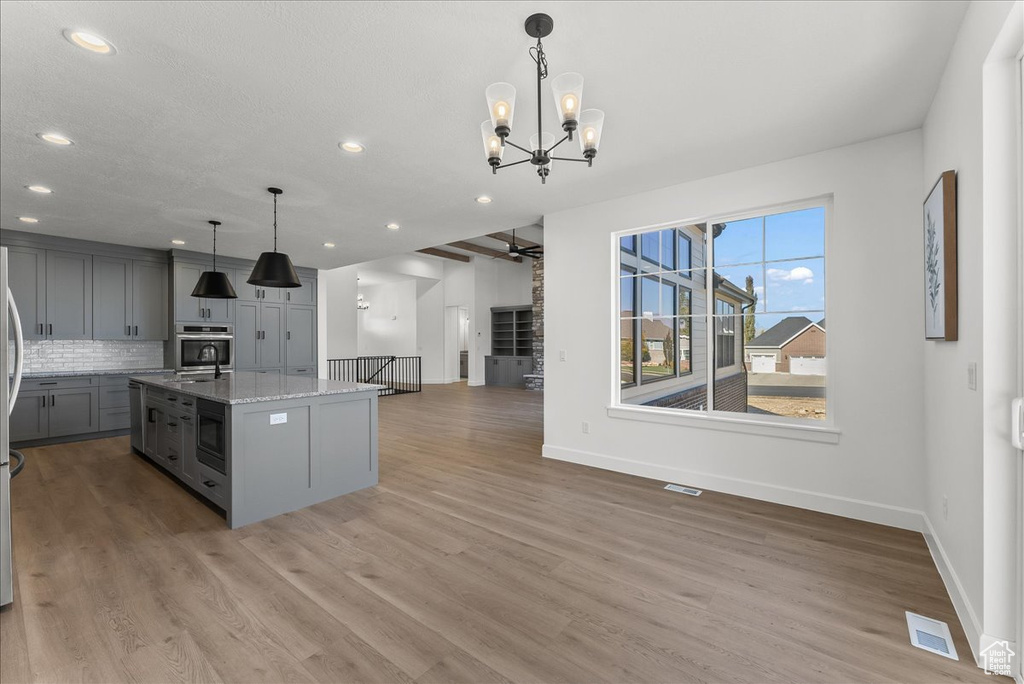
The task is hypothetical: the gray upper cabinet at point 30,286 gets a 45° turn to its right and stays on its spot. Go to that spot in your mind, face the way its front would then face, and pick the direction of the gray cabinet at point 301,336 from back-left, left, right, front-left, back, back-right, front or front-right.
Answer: back-left

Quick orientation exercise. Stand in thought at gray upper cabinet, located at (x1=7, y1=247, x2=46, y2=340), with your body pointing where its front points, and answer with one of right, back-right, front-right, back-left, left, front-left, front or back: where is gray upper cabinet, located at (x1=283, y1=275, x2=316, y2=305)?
left

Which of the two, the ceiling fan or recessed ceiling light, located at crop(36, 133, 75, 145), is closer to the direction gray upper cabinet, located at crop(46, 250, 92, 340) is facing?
the recessed ceiling light

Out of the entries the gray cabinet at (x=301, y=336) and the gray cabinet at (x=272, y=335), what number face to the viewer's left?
0

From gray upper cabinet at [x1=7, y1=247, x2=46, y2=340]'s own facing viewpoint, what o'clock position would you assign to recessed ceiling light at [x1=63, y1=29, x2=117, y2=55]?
The recessed ceiling light is roughly at 12 o'clock from the gray upper cabinet.

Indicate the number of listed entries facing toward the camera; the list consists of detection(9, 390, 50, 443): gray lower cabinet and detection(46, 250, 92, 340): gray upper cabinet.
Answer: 2

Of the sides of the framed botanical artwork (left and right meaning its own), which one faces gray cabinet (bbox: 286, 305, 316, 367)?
front

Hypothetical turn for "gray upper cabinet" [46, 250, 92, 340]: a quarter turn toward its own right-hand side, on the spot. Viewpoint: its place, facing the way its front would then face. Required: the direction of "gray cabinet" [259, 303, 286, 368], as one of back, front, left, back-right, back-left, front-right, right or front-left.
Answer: back

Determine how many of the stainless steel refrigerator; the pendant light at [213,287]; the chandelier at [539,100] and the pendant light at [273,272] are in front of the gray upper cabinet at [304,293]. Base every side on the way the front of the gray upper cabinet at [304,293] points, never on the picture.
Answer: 4

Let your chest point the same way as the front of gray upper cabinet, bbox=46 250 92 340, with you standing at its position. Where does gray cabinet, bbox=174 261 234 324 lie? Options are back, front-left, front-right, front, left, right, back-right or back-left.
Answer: left
